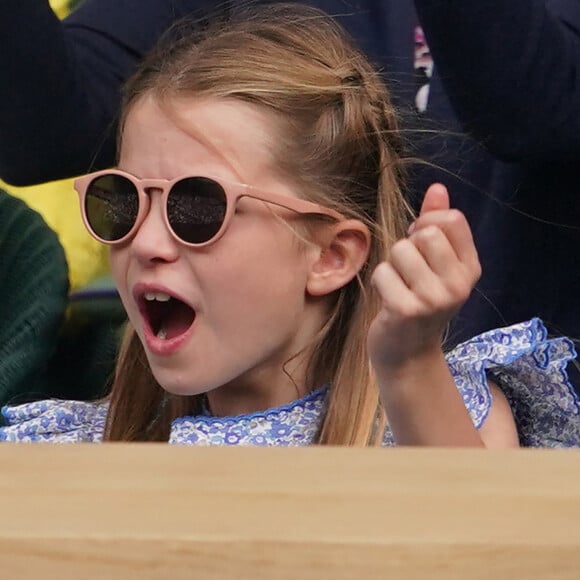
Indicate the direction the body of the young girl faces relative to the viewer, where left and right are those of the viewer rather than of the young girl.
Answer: facing the viewer and to the left of the viewer

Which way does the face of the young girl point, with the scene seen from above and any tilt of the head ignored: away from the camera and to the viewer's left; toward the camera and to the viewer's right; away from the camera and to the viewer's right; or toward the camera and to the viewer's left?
toward the camera and to the viewer's left
